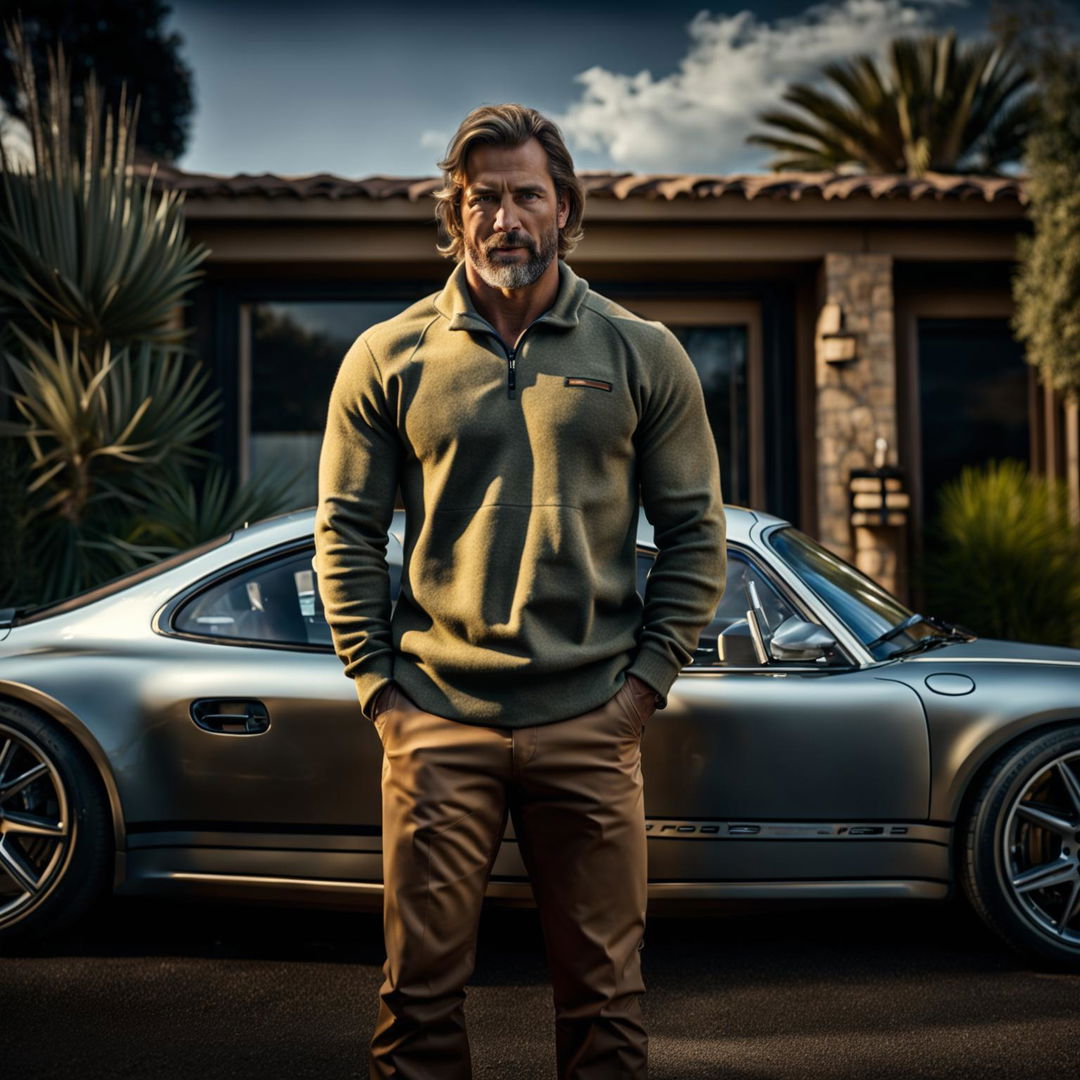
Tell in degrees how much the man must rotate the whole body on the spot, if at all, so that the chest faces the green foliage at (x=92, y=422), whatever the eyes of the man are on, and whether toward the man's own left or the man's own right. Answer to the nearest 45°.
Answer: approximately 135° to the man's own right

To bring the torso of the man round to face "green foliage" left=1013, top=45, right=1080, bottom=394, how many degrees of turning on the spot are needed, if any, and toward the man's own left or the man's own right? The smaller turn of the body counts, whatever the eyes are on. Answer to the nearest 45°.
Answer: approximately 135° to the man's own left

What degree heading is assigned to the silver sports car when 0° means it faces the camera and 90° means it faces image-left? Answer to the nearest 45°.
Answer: approximately 270°

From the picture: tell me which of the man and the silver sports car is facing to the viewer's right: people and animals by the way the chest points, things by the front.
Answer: the silver sports car

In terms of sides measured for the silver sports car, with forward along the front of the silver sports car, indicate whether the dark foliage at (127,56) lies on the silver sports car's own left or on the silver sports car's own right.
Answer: on the silver sports car's own left

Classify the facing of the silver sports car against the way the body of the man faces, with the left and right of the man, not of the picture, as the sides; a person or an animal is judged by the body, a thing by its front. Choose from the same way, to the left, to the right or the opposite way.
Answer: to the left

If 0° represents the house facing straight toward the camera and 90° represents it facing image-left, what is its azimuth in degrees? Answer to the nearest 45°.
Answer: approximately 0°
